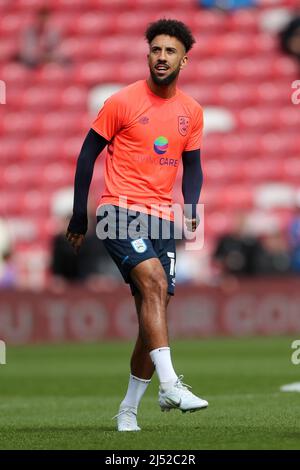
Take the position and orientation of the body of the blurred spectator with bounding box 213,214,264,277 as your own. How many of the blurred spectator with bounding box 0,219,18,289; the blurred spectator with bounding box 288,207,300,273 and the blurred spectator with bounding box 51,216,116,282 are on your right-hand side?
2

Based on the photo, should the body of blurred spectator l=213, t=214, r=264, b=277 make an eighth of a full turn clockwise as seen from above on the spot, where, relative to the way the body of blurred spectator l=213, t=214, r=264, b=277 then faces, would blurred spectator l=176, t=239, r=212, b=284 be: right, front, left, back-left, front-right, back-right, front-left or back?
right

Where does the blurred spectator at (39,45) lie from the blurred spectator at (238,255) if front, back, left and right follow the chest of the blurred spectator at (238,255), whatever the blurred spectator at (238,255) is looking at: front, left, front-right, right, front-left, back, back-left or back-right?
back-right

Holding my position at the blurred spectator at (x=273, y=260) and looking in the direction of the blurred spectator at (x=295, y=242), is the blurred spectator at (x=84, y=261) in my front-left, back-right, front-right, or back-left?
back-left

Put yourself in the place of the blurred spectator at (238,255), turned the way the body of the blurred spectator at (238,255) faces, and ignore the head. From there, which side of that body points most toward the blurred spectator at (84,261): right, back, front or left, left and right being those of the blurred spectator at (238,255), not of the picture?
right

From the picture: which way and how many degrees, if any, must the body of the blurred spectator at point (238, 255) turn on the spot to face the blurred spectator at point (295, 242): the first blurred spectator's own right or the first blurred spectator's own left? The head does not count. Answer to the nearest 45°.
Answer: approximately 135° to the first blurred spectator's own left

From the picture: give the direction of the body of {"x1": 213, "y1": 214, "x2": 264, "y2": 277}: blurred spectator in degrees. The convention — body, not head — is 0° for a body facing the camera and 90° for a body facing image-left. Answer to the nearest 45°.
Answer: approximately 0°

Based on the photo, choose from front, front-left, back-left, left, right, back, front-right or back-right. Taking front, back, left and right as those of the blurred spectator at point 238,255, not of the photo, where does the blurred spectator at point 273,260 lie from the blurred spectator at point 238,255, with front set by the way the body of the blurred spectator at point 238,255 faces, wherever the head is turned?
left
